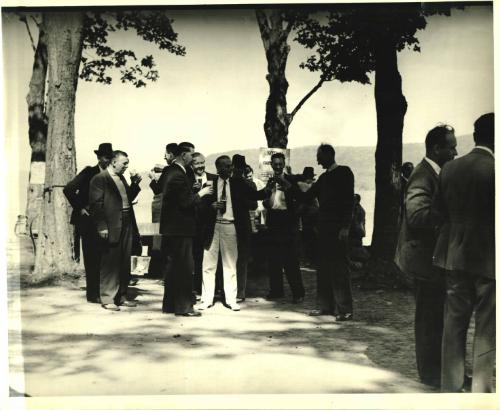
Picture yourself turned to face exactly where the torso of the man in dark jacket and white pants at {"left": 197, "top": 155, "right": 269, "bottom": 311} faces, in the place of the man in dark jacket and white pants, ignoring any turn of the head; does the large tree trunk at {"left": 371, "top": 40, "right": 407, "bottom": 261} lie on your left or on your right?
on your left

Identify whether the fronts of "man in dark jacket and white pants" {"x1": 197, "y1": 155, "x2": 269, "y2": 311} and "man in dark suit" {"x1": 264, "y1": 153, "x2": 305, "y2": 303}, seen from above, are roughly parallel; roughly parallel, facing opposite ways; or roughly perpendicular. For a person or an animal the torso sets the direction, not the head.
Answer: roughly parallel

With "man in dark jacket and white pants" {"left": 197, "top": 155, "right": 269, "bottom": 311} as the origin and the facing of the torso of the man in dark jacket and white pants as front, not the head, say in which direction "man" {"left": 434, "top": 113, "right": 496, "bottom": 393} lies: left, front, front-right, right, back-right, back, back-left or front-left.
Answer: front-left

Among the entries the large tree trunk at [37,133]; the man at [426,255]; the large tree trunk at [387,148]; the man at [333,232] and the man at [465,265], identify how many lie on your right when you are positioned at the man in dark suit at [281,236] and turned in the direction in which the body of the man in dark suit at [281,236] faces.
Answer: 1

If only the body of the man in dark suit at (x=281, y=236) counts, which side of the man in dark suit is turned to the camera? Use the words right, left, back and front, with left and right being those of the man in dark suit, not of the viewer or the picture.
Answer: front

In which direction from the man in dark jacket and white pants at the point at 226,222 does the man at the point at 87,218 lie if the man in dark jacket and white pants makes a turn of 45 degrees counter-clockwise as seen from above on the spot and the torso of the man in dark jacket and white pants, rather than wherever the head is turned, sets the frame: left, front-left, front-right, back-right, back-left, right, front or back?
back-right

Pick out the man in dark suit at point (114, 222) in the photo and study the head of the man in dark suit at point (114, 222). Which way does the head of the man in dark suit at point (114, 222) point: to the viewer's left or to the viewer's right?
to the viewer's right

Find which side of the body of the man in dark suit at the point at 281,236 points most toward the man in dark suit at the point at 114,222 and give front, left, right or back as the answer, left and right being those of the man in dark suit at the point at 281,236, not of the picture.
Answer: right

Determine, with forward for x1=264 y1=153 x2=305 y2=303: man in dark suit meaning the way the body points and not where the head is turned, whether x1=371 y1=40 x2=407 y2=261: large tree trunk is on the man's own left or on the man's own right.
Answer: on the man's own left

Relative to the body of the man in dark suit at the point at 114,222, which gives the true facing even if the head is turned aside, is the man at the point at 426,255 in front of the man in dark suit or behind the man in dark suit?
in front

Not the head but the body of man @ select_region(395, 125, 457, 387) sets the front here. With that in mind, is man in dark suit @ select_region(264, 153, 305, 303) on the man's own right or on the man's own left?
on the man's own left

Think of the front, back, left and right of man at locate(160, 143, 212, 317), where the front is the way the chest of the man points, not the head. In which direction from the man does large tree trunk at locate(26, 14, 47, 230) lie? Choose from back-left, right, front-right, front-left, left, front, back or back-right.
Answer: back

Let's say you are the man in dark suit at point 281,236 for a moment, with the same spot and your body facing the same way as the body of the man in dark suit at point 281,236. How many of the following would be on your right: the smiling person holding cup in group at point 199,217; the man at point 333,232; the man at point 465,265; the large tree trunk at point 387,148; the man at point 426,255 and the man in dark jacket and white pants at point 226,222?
2

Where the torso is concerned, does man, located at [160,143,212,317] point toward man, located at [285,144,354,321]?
yes
